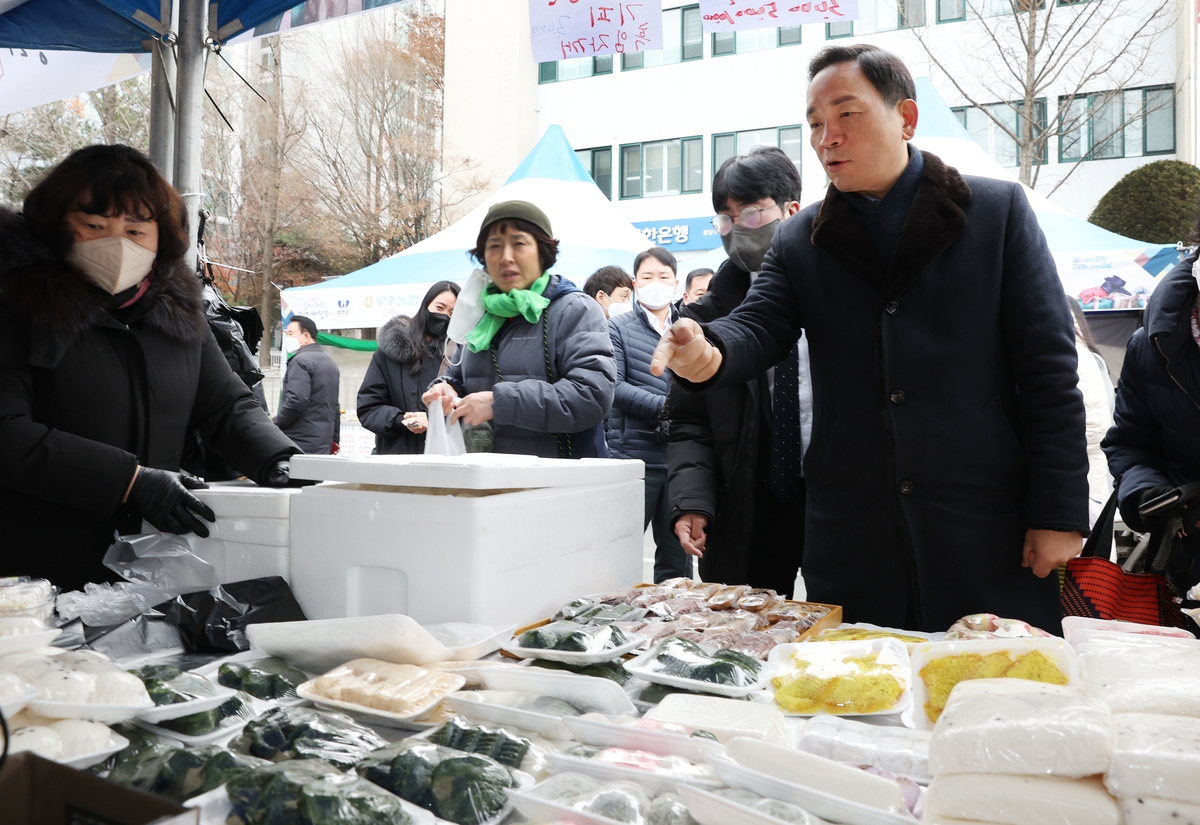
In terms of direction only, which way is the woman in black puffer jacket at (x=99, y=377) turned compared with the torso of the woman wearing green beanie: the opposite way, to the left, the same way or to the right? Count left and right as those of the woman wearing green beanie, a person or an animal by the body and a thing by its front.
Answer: to the left

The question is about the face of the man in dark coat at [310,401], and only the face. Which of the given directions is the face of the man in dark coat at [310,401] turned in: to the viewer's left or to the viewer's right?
to the viewer's left

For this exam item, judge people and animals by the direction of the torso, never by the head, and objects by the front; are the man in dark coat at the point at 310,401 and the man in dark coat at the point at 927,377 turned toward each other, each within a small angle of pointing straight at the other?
no

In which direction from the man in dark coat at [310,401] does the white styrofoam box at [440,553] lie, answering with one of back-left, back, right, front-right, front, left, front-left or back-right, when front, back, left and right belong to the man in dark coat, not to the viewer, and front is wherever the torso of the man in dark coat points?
back-left

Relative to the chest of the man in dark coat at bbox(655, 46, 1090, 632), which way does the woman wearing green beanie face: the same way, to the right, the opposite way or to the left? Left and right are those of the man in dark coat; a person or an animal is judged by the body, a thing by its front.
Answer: the same way

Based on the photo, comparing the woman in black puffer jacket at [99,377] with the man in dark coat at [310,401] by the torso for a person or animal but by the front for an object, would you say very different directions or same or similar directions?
very different directions

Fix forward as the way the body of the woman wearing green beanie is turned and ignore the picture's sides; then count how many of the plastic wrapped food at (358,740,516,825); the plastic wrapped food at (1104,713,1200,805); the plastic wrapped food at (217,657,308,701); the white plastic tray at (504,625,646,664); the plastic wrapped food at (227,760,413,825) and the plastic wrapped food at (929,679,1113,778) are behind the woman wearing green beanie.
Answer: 0

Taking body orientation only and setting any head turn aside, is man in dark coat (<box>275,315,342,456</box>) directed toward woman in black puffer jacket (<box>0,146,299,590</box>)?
no

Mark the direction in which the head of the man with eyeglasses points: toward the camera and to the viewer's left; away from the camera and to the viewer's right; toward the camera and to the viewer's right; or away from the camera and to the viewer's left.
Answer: toward the camera and to the viewer's left

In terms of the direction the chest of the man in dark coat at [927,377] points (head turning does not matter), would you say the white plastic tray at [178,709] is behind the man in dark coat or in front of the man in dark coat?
in front

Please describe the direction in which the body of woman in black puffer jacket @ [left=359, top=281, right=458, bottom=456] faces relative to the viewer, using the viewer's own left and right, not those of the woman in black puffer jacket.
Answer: facing the viewer and to the right of the viewer

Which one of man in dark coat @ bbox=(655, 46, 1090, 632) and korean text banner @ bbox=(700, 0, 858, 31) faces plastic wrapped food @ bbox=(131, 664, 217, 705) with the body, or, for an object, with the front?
the man in dark coat

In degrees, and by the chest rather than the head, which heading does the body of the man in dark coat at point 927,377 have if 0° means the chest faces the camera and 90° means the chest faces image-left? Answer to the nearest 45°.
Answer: approximately 45°
